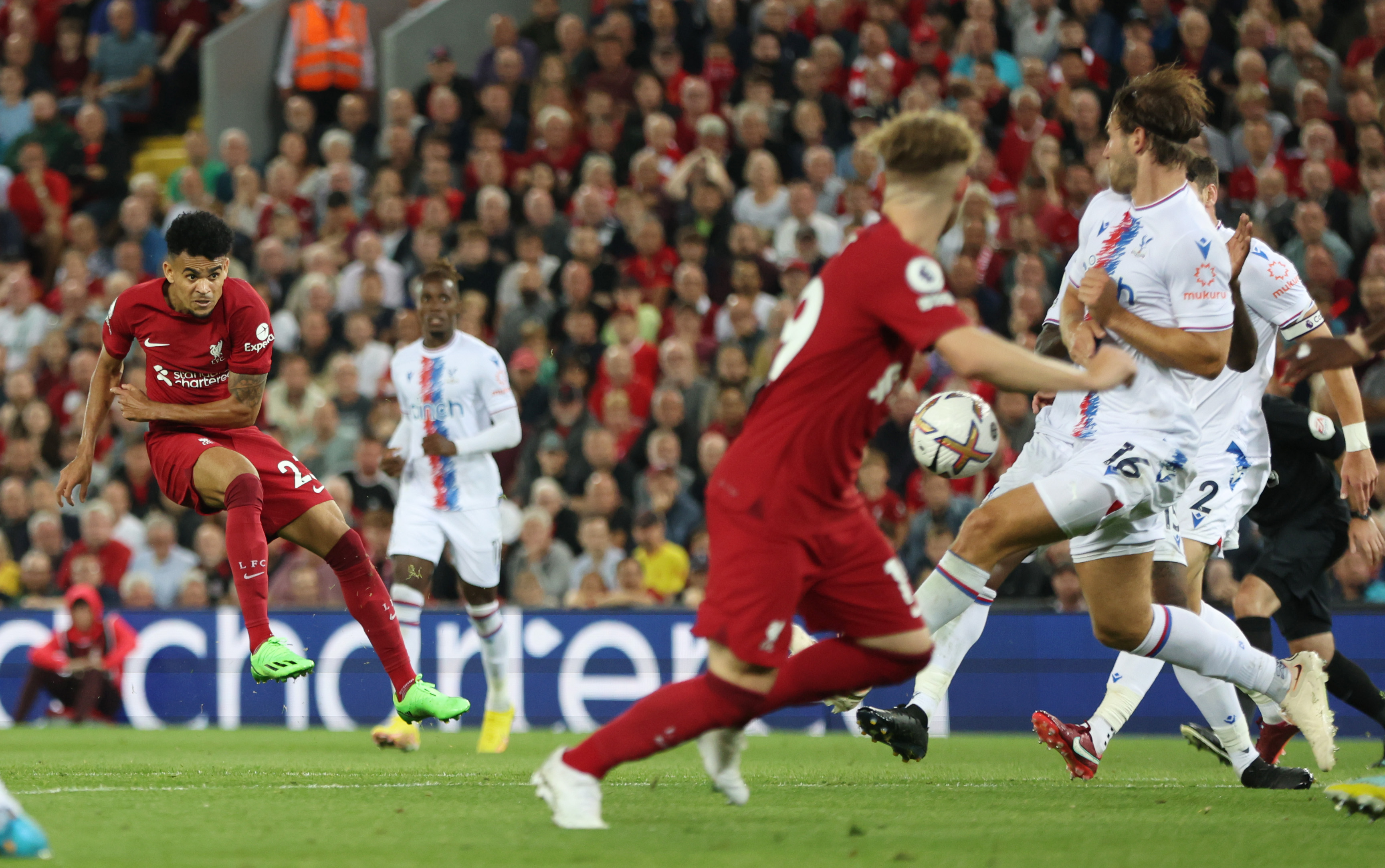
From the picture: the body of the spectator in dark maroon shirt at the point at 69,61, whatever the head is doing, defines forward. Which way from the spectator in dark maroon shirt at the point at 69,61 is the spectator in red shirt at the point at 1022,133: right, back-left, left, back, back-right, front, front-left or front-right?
front-left

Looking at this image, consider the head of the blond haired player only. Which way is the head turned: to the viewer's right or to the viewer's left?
to the viewer's right

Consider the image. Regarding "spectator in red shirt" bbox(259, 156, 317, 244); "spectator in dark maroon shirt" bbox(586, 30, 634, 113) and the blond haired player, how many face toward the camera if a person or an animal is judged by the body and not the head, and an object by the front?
2

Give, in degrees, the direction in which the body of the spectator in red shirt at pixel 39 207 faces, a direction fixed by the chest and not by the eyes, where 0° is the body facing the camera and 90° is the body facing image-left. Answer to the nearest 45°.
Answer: approximately 0°

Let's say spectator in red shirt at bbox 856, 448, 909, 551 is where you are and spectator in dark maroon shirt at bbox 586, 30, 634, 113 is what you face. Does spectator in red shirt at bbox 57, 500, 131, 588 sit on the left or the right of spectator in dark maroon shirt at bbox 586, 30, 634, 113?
left

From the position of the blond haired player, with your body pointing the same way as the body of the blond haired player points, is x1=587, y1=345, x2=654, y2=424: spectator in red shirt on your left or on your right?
on your left

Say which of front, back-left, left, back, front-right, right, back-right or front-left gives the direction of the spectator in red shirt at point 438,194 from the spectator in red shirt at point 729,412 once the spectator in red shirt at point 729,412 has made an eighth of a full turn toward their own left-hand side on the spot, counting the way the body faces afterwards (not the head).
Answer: back

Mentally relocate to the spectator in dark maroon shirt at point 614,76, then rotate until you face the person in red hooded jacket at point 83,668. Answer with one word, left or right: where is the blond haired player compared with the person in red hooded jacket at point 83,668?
left

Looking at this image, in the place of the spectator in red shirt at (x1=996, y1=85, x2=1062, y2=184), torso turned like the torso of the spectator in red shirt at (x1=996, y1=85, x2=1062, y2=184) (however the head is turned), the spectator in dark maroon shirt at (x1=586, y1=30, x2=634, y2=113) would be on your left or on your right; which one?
on your right
